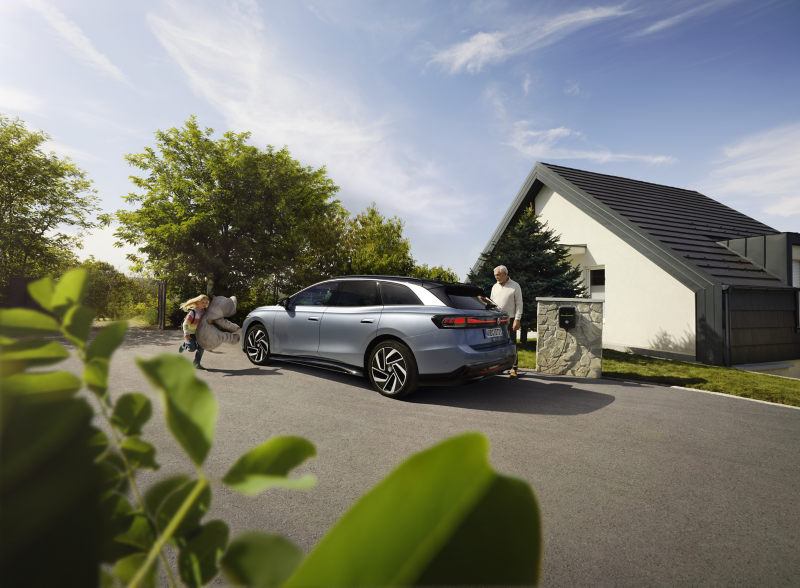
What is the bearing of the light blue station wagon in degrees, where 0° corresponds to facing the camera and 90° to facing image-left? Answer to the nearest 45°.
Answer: approximately 135°

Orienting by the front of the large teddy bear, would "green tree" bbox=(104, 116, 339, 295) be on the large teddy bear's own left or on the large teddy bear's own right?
on the large teddy bear's own left

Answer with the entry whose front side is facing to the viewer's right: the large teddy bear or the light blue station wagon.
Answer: the large teddy bear

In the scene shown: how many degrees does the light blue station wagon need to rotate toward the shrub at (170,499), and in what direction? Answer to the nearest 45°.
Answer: approximately 135° to its left

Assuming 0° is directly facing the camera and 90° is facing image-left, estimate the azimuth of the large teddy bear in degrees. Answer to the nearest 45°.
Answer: approximately 270°

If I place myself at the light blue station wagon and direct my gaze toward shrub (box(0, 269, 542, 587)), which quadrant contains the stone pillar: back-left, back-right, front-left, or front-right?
back-left

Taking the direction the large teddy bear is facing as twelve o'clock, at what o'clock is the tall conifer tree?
The tall conifer tree is roughly at 12 o'clock from the large teddy bear.
